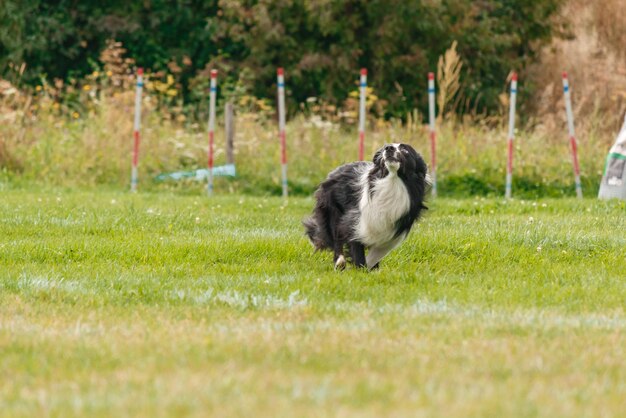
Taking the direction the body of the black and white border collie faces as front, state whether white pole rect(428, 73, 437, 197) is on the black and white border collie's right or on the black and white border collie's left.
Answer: on the black and white border collie's left

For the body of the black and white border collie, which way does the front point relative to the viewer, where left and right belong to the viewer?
facing the viewer and to the right of the viewer
